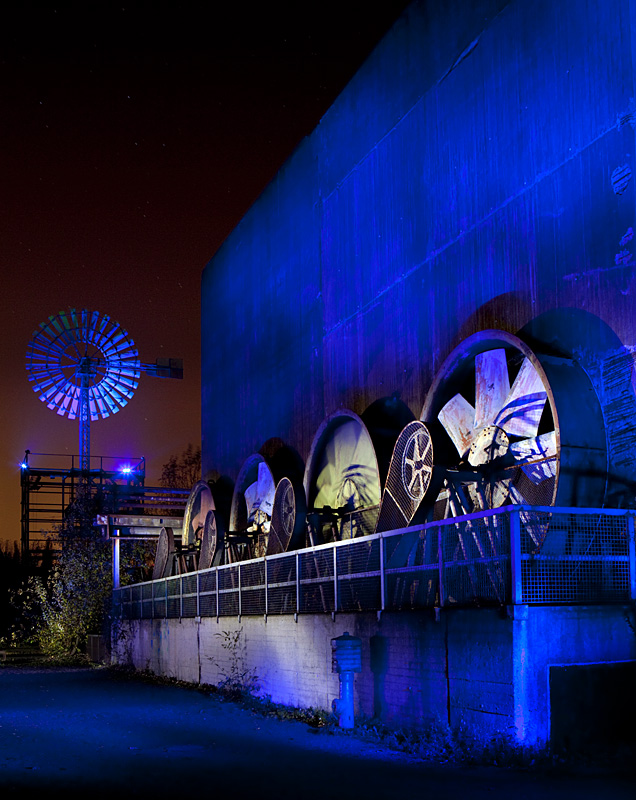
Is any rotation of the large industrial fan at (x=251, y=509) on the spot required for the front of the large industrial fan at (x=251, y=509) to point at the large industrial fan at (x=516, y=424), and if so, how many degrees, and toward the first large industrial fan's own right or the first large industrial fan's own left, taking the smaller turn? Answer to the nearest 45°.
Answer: approximately 45° to the first large industrial fan's own left

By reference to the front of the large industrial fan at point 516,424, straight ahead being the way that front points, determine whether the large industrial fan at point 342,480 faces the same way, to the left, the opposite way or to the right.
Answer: the same way

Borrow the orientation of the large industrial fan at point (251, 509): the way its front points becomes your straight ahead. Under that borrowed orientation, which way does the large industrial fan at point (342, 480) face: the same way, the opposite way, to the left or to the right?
the same way

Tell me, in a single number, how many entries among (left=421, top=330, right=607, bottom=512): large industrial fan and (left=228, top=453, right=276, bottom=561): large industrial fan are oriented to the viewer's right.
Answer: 0

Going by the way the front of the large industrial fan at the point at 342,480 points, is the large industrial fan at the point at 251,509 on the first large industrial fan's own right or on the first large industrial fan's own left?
on the first large industrial fan's own right

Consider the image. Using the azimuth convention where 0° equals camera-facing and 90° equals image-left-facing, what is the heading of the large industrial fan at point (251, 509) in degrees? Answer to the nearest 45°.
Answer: approximately 45°

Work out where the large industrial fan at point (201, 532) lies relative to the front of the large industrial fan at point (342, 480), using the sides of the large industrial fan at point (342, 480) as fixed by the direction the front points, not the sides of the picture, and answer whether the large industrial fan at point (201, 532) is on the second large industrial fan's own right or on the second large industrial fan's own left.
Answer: on the second large industrial fan's own right

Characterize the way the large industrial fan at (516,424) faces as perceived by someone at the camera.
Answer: facing the viewer and to the left of the viewer

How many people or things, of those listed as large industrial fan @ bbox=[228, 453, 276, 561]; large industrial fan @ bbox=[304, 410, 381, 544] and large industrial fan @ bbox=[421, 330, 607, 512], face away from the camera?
0

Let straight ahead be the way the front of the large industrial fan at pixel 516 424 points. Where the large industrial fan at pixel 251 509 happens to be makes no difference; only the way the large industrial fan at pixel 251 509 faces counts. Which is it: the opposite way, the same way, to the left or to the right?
the same way

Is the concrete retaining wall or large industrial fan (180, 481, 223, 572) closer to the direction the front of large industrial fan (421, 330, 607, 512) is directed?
the concrete retaining wall

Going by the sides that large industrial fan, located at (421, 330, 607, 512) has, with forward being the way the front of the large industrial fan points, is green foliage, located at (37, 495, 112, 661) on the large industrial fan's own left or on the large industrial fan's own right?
on the large industrial fan's own right

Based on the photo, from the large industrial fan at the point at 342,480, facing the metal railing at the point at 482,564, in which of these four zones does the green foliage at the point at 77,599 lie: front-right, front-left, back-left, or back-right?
back-right

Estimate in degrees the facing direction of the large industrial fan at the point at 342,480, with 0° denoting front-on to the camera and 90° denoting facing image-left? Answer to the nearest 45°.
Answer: approximately 45°

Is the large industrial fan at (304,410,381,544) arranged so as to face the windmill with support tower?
no
